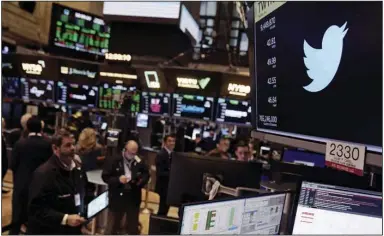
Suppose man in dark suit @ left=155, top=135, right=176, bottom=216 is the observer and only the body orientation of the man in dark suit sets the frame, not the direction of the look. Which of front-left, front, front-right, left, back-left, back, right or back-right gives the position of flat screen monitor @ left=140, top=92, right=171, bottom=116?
back-left

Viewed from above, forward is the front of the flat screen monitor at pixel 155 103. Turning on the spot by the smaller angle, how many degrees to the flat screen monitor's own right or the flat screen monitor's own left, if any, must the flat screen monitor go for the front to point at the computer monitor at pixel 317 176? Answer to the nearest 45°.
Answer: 0° — it already faces it

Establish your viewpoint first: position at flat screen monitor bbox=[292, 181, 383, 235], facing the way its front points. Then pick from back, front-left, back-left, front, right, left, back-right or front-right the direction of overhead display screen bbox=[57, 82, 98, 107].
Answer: back-right
